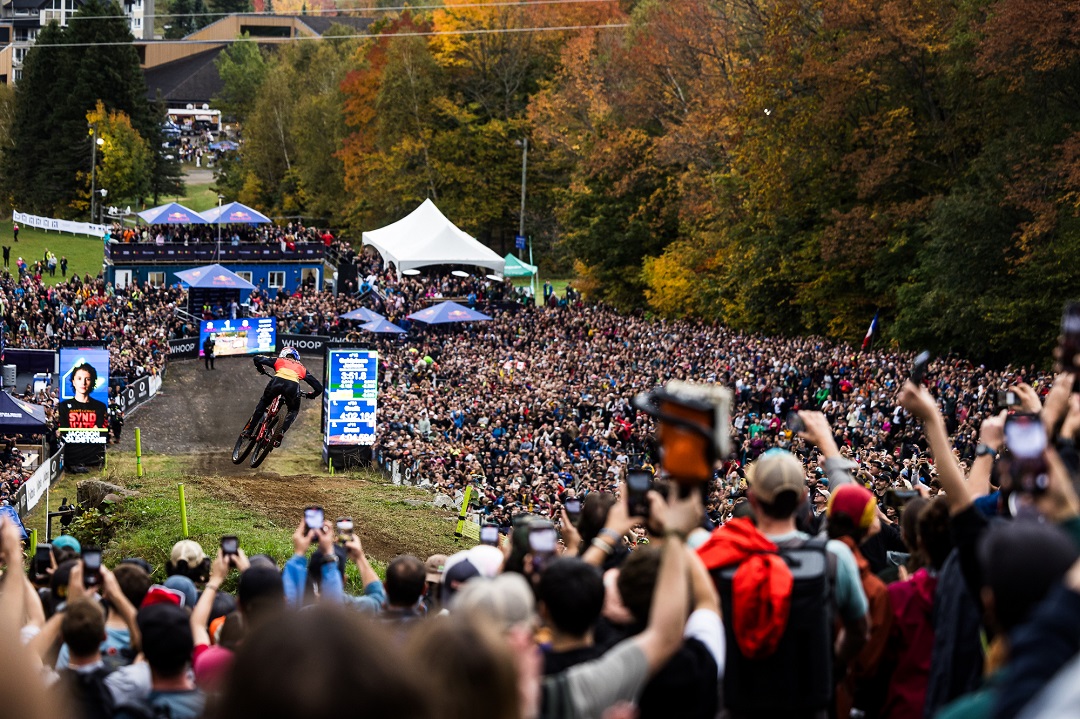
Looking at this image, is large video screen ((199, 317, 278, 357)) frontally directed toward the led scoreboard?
yes

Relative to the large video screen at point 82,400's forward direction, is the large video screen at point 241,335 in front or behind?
behind

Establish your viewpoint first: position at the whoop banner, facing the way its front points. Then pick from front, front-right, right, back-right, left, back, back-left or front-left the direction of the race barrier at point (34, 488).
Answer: front

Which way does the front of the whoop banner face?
toward the camera

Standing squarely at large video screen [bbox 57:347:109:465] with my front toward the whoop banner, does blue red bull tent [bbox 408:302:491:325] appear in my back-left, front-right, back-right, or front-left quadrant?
front-right

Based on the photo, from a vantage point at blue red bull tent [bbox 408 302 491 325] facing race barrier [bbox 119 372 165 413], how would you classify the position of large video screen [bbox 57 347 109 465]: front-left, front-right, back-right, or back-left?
front-left

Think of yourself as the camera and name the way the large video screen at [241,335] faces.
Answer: facing the viewer

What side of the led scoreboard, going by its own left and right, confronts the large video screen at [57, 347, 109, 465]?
right

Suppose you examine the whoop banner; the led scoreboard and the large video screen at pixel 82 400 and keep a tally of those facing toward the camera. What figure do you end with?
3

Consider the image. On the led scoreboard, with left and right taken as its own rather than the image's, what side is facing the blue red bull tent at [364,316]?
back

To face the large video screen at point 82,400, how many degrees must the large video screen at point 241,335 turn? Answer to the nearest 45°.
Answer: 0° — it already faces it

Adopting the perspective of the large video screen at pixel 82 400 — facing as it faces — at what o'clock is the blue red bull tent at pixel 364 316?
The blue red bull tent is roughly at 7 o'clock from the large video screen.
